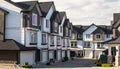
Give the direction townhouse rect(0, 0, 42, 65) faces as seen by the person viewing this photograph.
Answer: facing the viewer and to the right of the viewer
